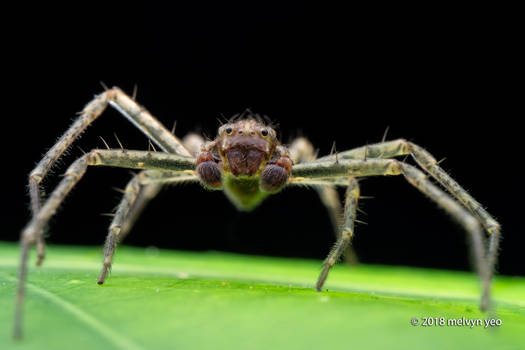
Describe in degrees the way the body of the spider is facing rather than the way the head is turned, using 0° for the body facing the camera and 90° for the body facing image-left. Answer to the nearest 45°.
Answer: approximately 0°
